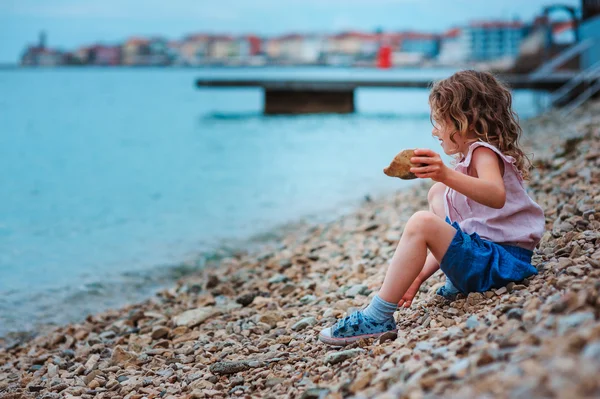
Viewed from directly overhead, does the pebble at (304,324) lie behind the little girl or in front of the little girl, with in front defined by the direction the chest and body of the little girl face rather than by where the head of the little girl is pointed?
in front

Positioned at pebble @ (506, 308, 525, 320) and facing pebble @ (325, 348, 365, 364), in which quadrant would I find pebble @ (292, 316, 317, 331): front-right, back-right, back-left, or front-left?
front-right

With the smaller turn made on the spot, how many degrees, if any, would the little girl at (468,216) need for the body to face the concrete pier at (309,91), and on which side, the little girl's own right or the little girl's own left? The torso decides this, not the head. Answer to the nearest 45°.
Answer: approximately 90° to the little girl's own right

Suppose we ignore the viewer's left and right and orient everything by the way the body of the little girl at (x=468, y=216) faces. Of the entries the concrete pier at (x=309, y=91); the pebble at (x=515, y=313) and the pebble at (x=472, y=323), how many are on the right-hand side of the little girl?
1

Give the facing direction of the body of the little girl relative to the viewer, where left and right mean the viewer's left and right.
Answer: facing to the left of the viewer

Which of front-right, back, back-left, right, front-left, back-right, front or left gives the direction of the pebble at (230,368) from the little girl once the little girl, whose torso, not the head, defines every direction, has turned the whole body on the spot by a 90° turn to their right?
left

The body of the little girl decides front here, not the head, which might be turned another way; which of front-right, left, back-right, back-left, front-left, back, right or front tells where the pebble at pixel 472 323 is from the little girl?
left

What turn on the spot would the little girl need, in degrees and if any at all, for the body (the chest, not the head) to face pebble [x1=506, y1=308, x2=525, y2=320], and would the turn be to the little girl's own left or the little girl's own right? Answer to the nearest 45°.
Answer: approximately 90° to the little girl's own left

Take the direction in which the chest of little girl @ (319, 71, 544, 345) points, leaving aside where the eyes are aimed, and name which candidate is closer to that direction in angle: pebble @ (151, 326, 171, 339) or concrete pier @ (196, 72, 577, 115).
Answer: the pebble
